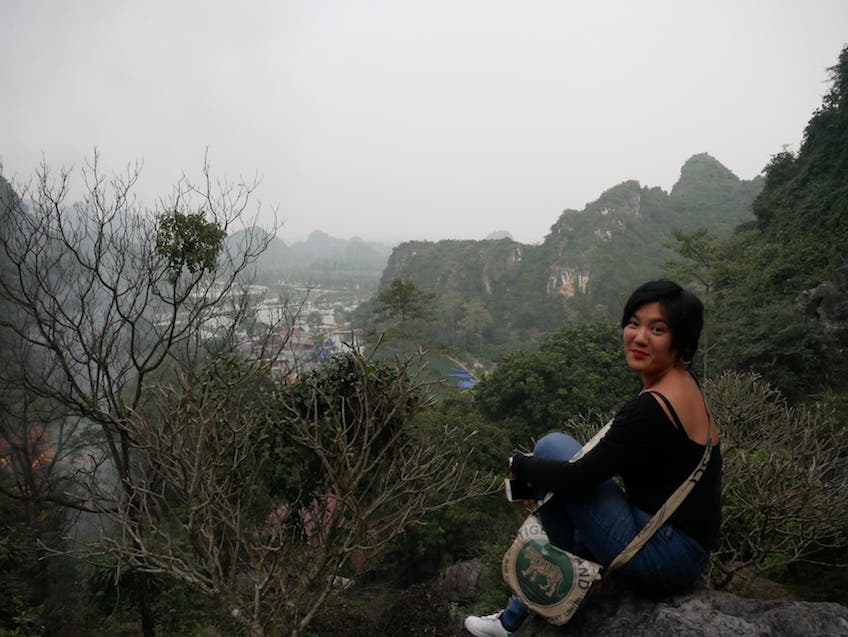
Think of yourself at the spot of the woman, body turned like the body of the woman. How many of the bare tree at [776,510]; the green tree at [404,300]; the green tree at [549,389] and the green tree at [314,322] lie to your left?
0

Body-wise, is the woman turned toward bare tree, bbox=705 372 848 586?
no

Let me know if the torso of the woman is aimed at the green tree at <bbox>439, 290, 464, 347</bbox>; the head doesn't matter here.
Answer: no

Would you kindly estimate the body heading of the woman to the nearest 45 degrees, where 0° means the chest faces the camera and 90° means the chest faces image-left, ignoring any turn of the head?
approximately 90°

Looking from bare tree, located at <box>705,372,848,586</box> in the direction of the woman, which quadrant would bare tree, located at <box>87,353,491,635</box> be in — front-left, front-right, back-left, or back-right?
front-right

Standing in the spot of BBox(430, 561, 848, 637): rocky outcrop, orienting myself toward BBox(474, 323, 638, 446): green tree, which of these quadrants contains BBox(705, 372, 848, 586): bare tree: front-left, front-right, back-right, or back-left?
front-right

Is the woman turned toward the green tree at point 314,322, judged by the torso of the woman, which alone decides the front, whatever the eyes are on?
no

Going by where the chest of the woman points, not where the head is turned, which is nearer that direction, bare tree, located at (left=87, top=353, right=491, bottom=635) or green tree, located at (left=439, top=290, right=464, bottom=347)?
the bare tree

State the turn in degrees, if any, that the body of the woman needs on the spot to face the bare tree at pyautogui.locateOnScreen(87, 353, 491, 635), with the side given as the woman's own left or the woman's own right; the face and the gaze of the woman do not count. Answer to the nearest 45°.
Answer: approximately 45° to the woman's own right
